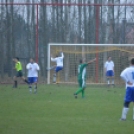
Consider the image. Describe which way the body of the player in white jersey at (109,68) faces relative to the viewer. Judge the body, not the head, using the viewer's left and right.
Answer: facing the viewer

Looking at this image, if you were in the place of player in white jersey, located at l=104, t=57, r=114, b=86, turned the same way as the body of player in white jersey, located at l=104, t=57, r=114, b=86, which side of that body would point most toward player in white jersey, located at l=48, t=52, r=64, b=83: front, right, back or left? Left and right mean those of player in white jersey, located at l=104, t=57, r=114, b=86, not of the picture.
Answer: right
